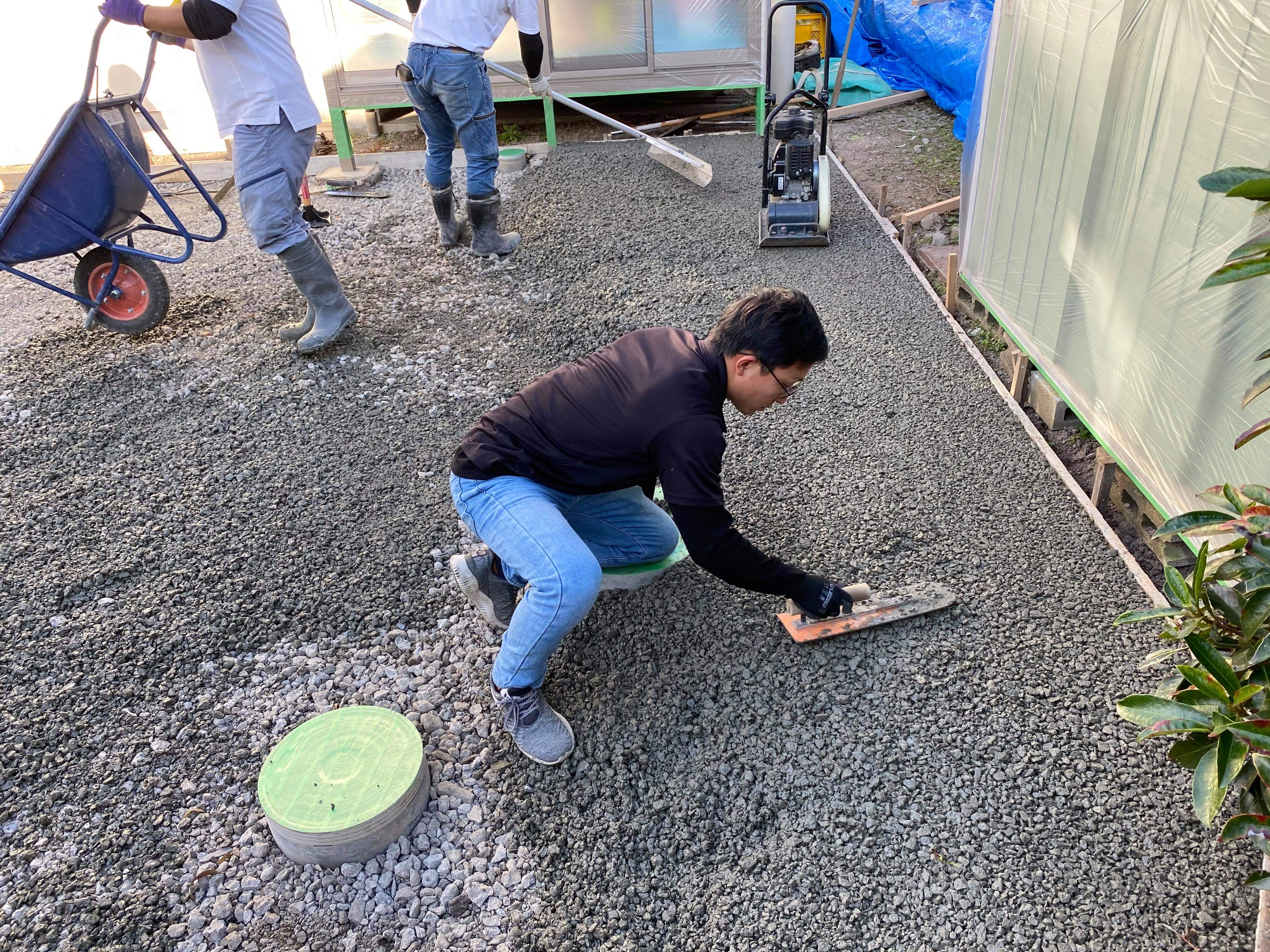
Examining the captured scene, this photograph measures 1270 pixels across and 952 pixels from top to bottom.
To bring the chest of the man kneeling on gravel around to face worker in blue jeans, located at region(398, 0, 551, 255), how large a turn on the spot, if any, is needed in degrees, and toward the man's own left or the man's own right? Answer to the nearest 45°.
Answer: approximately 90° to the man's own left

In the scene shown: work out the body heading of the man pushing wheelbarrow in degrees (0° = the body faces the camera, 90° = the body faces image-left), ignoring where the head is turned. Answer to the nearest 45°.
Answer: approximately 90°

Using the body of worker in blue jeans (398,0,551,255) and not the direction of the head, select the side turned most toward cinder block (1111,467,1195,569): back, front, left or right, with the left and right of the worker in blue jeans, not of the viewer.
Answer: right

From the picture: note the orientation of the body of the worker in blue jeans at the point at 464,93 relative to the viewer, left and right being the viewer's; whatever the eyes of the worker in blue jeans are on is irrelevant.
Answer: facing away from the viewer and to the right of the viewer

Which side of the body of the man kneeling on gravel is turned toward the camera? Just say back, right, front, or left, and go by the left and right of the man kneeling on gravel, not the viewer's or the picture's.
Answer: right

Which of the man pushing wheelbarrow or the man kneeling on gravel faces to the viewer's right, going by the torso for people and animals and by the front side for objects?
the man kneeling on gravel

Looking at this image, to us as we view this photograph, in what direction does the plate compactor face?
facing the viewer

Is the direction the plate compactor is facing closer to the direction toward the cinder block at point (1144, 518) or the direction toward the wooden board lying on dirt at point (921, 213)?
the cinder block

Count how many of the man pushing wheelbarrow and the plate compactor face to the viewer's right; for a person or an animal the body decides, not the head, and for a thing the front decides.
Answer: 0

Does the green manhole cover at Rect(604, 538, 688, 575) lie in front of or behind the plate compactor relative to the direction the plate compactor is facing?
in front

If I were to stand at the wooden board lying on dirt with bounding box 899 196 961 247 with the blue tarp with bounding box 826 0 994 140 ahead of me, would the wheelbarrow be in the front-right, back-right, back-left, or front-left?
back-left

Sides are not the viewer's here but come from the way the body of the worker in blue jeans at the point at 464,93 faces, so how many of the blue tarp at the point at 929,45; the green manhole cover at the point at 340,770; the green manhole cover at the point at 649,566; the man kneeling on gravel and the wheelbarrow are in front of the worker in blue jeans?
1

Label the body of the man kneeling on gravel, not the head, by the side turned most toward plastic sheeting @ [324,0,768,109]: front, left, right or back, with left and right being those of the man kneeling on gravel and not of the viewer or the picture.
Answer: left

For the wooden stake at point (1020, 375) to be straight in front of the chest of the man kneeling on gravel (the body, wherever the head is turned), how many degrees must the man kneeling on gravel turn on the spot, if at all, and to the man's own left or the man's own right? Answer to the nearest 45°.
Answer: approximately 45° to the man's own left

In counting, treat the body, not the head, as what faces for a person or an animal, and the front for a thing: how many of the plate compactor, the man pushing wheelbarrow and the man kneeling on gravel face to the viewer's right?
1

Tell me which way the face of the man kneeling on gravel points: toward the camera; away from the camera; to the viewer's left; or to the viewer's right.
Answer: to the viewer's right

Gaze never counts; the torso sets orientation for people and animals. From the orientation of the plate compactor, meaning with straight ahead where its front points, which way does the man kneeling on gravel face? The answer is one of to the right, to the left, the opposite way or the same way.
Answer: to the left

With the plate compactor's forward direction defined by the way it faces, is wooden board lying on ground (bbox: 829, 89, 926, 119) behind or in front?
behind
